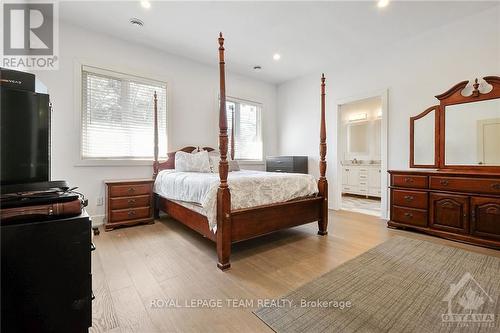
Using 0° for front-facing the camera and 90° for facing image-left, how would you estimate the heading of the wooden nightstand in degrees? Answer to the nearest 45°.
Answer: approximately 315°

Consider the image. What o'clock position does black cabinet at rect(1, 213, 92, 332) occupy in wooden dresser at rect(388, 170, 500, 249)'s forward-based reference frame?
The black cabinet is roughly at 11 o'clock from the wooden dresser.

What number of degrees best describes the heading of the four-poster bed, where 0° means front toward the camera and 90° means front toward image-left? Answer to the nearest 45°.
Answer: approximately 315°

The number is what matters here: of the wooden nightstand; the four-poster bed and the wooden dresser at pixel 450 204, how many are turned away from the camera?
0

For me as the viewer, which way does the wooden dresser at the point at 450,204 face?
facing the viewer and to the left of the viewer

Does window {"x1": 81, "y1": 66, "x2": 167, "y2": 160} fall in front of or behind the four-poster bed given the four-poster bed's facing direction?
behind

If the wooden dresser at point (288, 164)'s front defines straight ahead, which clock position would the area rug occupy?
The area rug is roughly at 10 o'clock from the wooden dresser.

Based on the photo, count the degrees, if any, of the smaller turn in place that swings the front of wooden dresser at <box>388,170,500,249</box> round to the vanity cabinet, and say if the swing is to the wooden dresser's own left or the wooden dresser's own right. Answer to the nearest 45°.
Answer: approximately 90° to the wooden dresser's own right

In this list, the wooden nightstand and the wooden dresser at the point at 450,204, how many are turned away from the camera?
0

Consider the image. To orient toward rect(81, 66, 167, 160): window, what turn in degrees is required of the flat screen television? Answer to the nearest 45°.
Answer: approximately 90° to its left

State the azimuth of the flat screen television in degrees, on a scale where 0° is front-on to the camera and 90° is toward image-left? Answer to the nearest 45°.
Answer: approximately 315°

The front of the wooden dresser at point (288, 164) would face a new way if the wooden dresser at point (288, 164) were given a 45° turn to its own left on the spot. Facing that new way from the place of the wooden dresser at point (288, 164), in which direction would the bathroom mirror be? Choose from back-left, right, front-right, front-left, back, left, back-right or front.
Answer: back-left

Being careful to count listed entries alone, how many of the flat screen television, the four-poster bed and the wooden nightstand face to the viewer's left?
0

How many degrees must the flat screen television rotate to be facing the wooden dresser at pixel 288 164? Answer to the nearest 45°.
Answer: approximately 45° to its left

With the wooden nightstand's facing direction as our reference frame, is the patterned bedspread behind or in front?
in front
